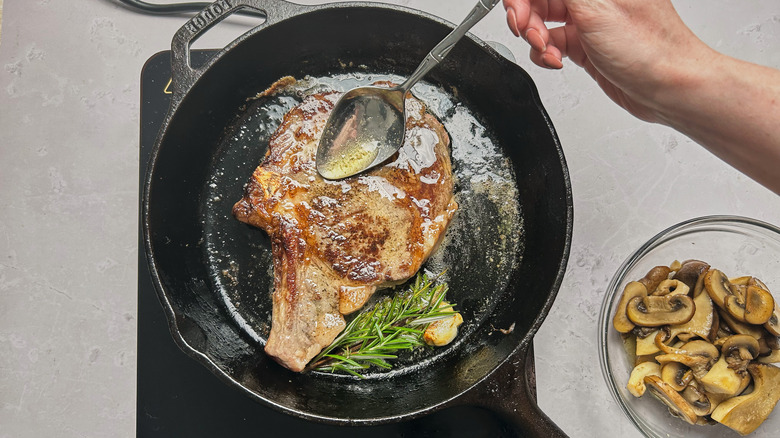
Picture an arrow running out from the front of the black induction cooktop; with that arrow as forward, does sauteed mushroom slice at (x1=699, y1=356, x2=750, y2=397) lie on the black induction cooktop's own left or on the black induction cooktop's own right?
on the black induction cooktop's own left

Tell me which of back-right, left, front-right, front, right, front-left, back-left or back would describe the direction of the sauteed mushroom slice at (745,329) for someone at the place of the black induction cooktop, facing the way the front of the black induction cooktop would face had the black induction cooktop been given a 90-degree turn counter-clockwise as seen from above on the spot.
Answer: front

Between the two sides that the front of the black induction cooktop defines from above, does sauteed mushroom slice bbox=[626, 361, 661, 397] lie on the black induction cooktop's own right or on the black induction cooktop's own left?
on the black induction cooktop's own left

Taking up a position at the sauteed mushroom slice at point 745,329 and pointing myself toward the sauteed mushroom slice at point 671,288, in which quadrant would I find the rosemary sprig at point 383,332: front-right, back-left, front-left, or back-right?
front-left

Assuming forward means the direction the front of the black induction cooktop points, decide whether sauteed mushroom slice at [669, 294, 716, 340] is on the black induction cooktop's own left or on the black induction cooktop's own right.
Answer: on the black induction cooktop's own left

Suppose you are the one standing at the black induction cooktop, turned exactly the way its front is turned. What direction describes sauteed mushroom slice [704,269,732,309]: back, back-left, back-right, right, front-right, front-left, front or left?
left

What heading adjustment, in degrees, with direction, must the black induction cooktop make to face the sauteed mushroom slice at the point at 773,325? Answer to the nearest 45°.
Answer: approximately 90° to its left

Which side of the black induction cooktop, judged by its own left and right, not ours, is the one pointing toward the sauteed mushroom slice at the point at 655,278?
left

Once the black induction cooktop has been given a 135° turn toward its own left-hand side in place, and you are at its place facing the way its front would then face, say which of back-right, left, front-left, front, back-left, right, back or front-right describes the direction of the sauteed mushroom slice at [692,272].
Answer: front-right

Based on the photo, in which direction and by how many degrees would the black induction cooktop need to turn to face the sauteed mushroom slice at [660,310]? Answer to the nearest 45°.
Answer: approximately 90° to its left

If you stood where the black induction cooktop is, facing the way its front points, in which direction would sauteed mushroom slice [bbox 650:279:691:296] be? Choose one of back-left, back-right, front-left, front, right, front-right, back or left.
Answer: left

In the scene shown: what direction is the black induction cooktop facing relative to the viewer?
toward the camera

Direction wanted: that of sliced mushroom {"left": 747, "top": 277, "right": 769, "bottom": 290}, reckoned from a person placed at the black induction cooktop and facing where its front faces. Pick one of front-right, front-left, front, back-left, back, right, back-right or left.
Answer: left
